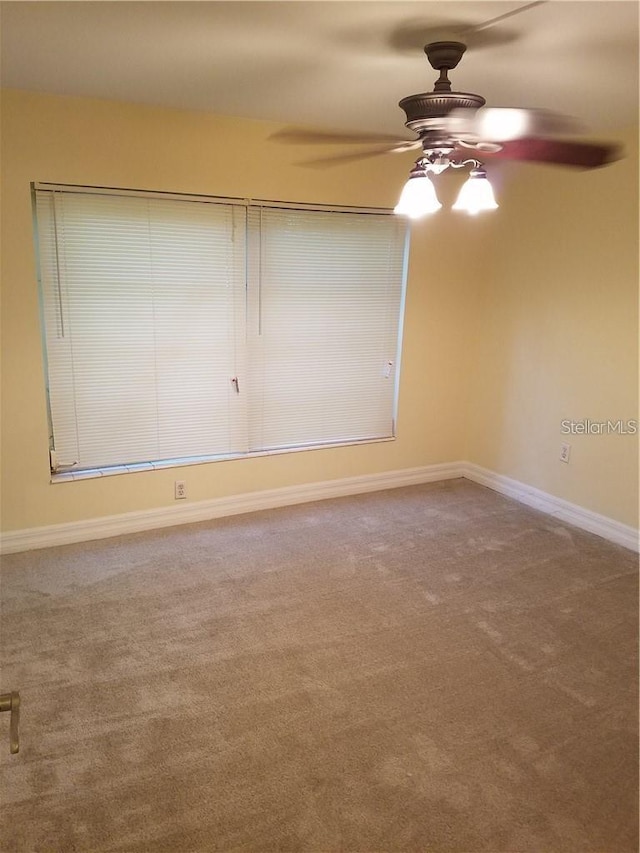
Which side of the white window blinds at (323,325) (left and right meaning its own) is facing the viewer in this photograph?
front

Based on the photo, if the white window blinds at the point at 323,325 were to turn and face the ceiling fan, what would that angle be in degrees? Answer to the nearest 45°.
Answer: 0° — it already faces it

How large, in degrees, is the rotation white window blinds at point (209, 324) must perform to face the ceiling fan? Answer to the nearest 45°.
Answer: approximately 45° to its left

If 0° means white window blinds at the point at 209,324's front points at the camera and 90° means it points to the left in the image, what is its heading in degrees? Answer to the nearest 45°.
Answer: approximately 0°
